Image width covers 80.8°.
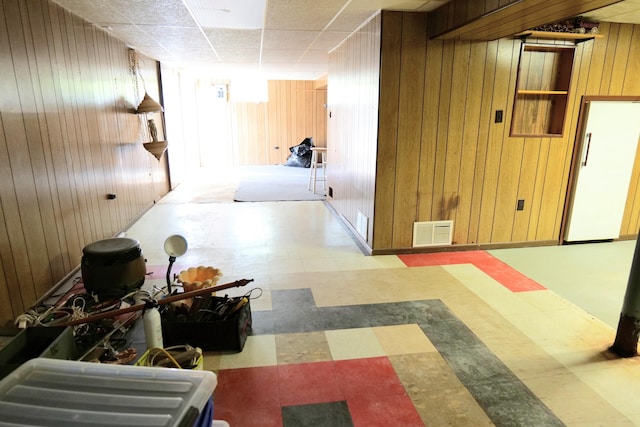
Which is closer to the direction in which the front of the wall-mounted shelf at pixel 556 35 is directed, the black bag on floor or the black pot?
the black pot

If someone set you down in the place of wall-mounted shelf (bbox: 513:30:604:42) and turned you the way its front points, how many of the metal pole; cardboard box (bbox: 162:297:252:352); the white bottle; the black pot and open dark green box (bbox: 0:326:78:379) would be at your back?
0

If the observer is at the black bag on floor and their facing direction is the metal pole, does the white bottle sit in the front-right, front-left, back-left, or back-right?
front-right

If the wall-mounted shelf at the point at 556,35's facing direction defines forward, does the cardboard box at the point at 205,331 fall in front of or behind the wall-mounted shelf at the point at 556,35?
in front

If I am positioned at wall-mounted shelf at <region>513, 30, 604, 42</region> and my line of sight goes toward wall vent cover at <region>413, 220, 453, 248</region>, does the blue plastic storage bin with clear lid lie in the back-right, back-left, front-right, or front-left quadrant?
front-left

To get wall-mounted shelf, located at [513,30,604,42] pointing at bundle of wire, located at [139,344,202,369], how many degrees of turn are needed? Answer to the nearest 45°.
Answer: approximately 45° to its right

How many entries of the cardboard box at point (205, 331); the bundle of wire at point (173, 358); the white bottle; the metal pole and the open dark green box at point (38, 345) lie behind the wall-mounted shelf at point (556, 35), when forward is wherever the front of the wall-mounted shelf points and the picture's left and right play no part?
0

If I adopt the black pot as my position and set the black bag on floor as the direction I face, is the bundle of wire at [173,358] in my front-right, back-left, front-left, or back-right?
back-right

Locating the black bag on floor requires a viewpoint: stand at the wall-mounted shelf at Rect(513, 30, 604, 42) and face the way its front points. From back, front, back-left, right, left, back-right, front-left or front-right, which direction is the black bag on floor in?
back-right

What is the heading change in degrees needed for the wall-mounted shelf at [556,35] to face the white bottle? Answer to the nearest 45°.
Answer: approximately 45° to its right

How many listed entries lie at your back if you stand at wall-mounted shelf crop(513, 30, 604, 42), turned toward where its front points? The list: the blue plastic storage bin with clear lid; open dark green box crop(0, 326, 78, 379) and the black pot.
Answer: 0

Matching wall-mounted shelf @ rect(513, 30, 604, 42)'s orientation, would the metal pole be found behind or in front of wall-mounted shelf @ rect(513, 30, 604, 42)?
in front

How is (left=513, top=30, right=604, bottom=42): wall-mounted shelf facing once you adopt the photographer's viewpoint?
facing the viewer

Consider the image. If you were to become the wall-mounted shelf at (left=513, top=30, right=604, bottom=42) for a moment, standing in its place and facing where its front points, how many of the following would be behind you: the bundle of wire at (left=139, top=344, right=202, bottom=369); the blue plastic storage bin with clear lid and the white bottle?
0

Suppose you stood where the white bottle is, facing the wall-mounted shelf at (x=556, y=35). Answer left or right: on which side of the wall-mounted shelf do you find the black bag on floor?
left

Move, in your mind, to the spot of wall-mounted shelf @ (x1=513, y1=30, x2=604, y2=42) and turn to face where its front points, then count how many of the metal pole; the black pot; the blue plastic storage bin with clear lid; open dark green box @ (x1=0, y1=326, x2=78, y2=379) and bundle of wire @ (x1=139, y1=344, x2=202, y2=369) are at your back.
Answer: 0

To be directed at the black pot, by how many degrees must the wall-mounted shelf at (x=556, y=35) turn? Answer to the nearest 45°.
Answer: approximately 45° to its right
